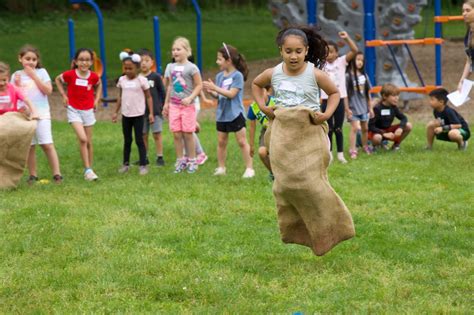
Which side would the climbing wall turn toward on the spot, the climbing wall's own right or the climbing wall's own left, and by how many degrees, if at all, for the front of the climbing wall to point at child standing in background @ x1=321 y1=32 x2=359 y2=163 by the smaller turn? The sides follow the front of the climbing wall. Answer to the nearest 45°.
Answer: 0° — it already faces them

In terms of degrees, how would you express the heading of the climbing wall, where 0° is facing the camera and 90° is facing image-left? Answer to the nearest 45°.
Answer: approximately 0°

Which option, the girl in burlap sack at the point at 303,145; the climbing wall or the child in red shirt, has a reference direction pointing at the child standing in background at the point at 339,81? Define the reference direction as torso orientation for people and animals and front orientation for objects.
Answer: the climbing wall

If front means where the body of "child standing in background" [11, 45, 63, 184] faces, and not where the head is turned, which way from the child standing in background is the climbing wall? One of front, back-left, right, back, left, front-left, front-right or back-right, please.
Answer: back-left

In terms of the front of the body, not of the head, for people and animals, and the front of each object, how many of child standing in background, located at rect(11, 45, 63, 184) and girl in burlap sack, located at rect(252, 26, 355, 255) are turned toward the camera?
2

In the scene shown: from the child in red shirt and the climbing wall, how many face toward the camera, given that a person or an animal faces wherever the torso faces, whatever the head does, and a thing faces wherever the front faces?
2

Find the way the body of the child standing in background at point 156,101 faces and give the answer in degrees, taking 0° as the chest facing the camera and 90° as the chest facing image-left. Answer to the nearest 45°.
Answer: approximately 45°

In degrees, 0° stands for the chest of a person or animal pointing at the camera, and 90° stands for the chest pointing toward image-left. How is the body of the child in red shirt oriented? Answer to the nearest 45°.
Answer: approximately 0°

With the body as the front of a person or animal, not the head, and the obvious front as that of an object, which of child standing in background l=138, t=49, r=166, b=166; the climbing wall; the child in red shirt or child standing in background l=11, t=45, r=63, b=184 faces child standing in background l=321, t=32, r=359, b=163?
the climbing wall
